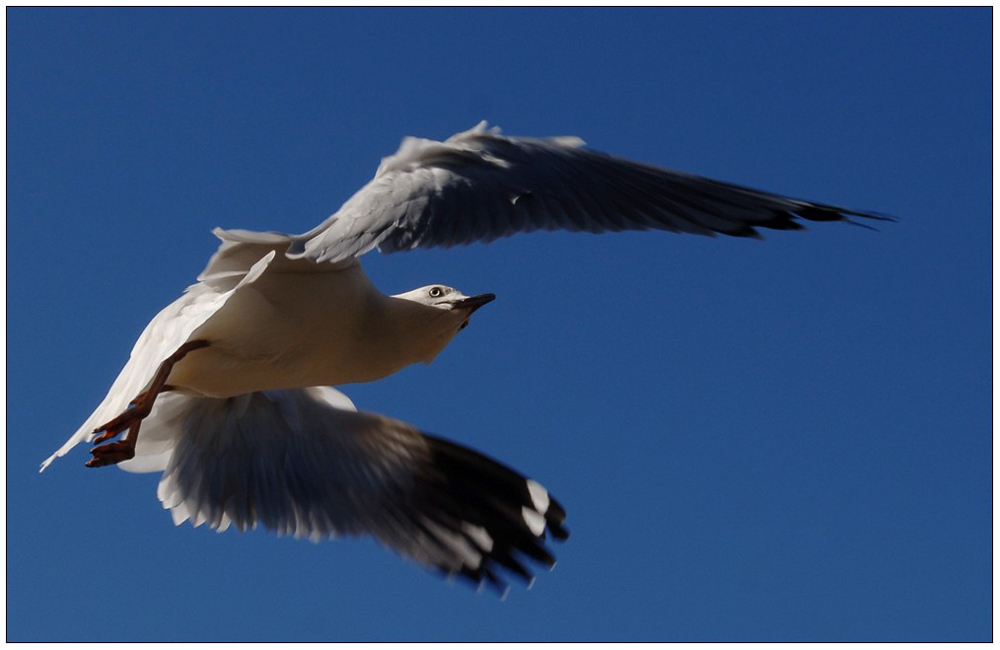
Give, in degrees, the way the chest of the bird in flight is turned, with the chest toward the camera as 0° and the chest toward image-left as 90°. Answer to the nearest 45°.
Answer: approximately 270°
